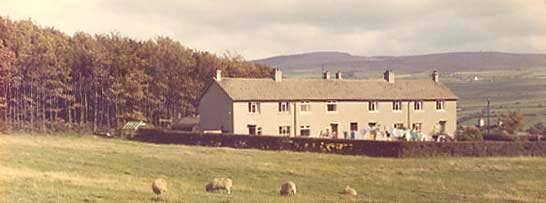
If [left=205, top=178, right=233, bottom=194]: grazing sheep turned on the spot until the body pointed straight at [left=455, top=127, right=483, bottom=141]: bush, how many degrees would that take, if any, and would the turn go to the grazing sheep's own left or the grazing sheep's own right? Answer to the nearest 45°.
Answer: approximately 135° to the grazing sheep's own right

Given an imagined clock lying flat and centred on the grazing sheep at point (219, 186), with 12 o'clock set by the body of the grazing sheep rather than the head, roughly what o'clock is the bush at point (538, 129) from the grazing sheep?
The bush is roughly at 4 o'clock from the grazing sheep.

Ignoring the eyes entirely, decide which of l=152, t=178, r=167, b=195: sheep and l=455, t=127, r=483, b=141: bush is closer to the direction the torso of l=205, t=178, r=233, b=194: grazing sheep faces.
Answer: the sheep

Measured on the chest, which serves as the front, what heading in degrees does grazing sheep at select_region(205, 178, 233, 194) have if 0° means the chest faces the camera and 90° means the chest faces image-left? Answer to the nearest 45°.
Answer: approximately 90°

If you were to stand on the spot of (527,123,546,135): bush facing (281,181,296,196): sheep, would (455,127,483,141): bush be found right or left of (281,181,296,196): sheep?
right

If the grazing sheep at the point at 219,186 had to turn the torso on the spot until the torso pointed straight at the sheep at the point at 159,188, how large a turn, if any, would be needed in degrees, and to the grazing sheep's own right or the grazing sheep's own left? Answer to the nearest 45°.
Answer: approximately 45° to the grazing sheep's own left

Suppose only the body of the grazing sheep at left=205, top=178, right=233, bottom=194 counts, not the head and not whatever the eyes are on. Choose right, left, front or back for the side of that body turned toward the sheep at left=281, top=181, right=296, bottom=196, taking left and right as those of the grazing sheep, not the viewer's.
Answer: back

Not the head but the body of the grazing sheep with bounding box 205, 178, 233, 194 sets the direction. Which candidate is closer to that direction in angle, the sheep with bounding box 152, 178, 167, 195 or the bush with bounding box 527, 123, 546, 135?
the sheep

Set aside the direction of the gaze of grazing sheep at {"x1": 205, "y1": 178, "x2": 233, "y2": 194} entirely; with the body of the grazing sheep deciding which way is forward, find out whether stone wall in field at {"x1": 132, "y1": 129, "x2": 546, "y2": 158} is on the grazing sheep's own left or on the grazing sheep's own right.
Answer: on the grazing sheep's own right
